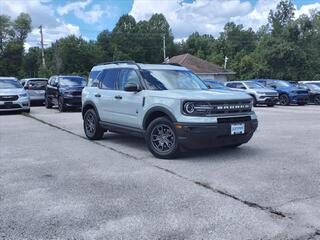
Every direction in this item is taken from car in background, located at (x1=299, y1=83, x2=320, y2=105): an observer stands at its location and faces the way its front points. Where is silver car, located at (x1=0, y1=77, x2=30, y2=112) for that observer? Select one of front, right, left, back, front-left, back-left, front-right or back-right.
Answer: right

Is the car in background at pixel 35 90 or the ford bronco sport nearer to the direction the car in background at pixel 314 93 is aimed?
the ford bronco sport

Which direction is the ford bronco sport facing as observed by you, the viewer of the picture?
facing the viewer and to the right of the viewer

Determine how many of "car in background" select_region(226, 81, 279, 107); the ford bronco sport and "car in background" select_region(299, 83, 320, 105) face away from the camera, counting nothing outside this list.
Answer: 0

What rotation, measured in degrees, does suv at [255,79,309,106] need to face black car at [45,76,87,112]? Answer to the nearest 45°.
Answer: approximately 90° to its right

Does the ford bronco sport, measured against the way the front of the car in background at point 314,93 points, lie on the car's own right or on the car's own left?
on the car's own right

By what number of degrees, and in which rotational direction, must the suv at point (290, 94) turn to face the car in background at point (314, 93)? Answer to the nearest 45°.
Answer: approximately 90° to its left

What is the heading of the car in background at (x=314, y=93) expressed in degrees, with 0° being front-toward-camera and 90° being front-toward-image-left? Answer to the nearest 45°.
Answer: approximately 315°

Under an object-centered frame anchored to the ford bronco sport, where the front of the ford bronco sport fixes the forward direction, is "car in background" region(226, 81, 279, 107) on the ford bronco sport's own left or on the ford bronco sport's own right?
on the ford bronco sport's own left

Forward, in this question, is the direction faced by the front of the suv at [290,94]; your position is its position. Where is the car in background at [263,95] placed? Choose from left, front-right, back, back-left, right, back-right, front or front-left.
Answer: right

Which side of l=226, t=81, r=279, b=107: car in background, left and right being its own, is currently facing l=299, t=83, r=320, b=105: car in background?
left

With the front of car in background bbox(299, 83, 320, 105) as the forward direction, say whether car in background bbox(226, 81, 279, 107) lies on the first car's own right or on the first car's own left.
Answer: on the first car's own right

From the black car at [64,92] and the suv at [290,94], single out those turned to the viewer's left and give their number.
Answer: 0

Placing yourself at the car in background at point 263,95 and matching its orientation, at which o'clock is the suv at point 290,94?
The suv is roughly at 9 o'clock from the car in background.

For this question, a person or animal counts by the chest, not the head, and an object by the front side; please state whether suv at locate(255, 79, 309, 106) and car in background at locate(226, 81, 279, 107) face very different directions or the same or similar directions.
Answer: same or similar directions

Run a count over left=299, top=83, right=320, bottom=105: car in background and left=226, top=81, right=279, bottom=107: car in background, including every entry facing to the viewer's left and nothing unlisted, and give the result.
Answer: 0
